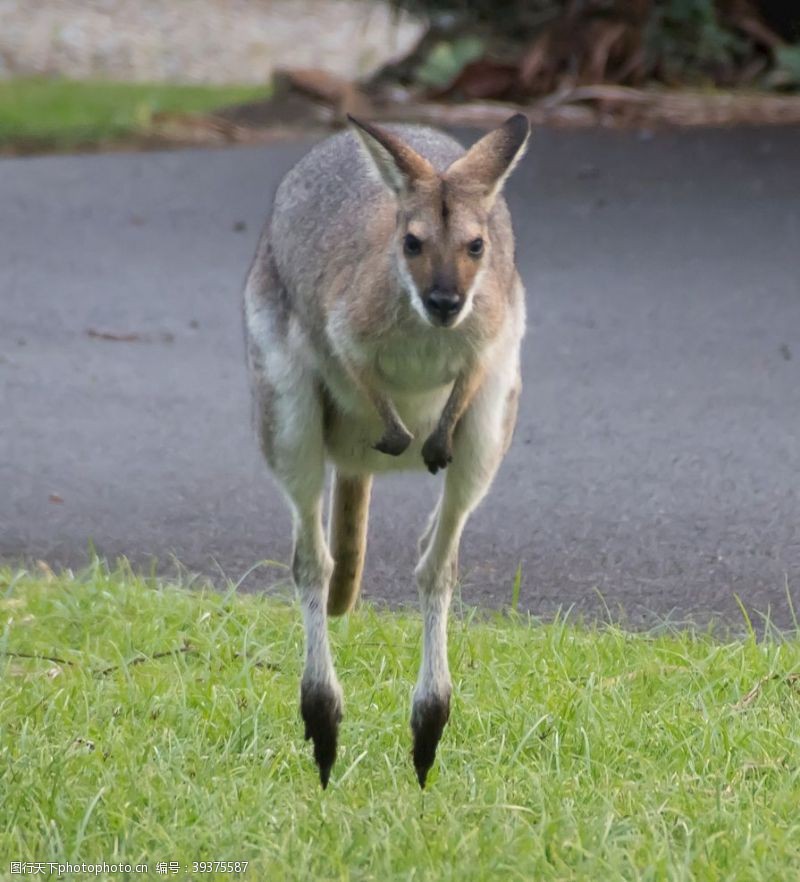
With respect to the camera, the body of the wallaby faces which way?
toward the camera
